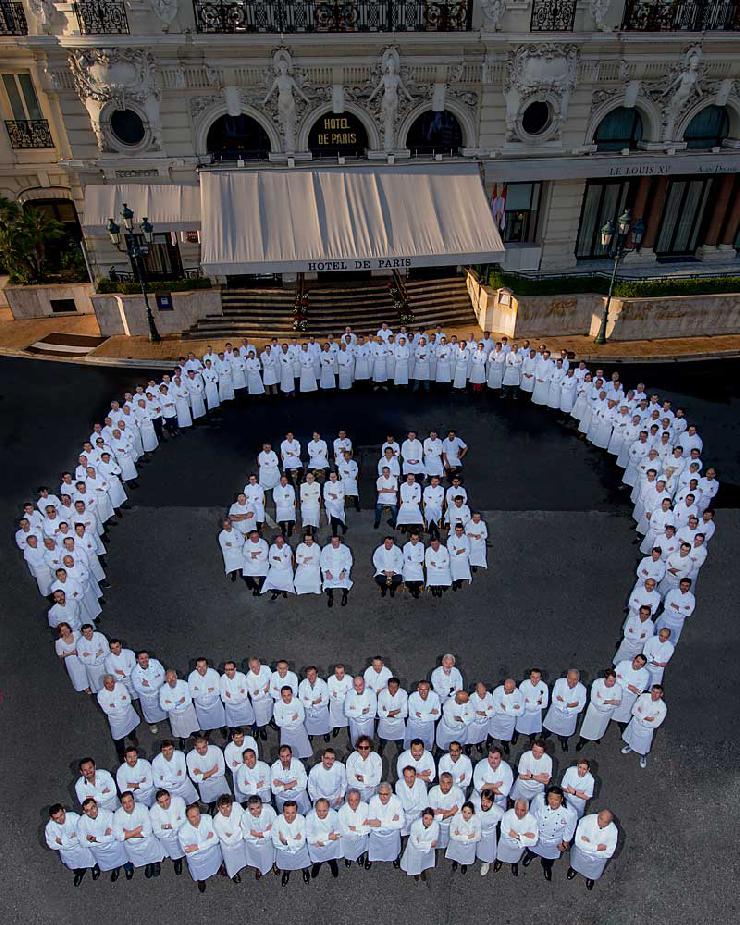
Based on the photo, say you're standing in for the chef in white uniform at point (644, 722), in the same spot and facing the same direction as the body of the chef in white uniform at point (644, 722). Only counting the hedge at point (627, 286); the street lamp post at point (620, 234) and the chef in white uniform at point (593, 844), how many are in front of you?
1

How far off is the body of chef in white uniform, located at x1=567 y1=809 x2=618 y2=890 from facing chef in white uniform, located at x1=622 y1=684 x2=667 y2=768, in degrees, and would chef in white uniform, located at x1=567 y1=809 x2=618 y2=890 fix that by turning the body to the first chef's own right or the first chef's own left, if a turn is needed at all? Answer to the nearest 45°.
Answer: approximately 180°

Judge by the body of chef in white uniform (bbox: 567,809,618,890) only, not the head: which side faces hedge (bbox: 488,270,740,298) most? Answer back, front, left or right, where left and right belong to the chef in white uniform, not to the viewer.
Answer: back

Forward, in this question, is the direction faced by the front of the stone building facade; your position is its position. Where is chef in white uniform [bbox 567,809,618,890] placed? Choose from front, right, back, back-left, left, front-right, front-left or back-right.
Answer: front

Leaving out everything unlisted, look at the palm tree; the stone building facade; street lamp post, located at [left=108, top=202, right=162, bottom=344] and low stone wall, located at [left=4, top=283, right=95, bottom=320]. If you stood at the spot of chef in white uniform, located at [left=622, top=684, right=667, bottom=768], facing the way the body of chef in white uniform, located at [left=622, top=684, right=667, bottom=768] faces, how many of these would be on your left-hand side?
0

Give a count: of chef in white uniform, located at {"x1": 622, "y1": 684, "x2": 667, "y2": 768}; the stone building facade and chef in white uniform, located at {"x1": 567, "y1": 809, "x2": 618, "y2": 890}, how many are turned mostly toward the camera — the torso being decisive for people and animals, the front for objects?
3

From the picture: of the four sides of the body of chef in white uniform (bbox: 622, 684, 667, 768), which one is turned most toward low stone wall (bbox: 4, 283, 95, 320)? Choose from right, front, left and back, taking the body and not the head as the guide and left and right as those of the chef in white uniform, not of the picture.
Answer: right

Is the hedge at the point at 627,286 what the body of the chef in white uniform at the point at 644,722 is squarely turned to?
no

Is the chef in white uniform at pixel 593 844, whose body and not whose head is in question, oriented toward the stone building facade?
no

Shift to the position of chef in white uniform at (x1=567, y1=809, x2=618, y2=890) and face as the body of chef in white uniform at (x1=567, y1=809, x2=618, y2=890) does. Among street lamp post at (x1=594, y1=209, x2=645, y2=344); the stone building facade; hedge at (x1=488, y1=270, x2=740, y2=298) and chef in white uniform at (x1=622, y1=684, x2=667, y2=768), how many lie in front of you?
0

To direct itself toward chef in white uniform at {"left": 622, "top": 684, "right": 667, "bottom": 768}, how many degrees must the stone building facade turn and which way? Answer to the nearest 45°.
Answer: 0° — it already faces them

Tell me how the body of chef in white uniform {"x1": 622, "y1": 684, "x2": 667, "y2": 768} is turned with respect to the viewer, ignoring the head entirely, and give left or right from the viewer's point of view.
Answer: facing the viewer

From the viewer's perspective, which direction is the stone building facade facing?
toward the camera

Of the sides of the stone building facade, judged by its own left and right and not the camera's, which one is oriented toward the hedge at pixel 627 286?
left

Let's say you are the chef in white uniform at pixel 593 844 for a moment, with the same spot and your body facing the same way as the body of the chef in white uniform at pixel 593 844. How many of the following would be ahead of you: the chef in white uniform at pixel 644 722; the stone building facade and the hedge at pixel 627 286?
0
